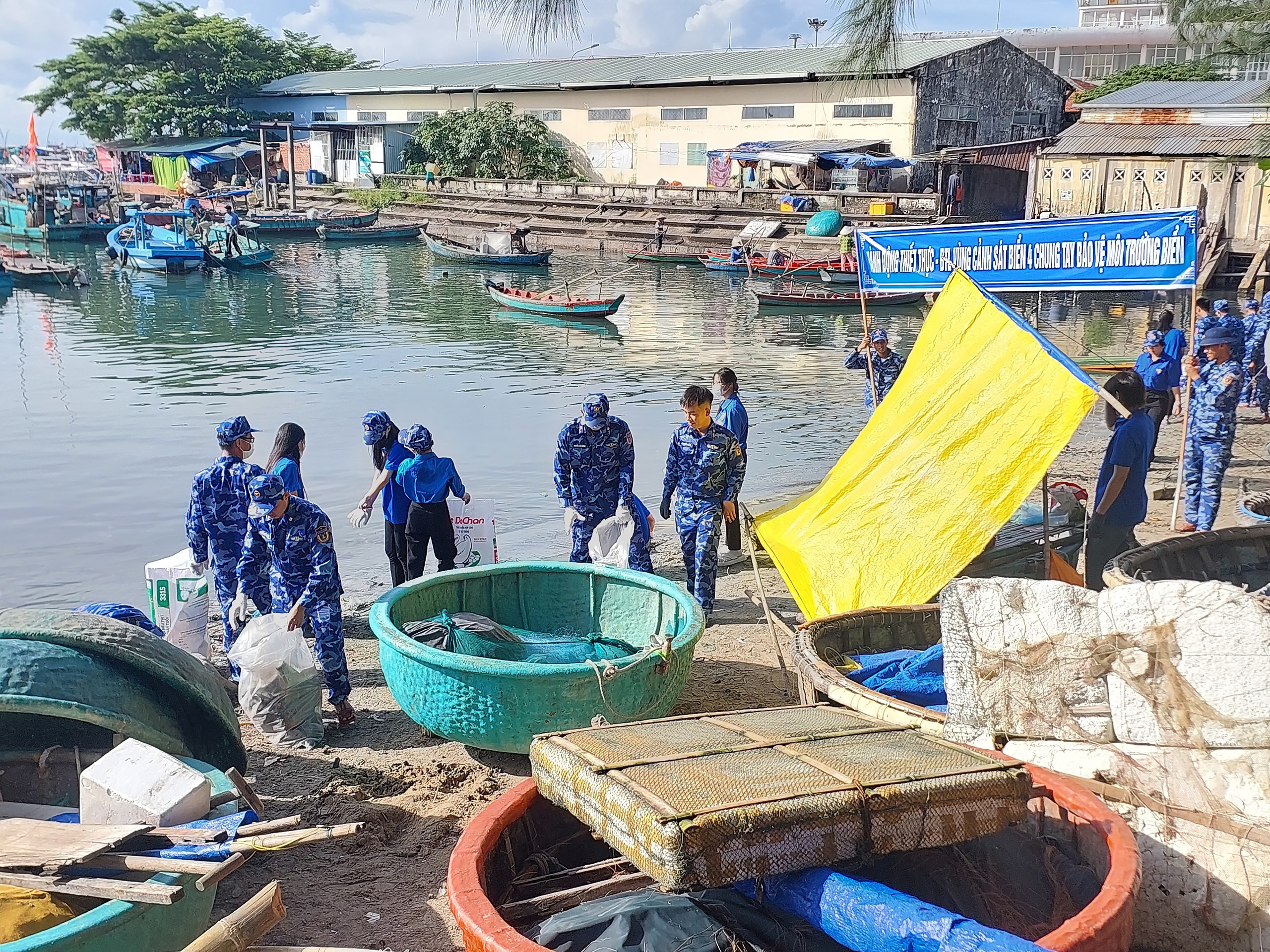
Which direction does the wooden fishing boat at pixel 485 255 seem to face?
to the viewer's left

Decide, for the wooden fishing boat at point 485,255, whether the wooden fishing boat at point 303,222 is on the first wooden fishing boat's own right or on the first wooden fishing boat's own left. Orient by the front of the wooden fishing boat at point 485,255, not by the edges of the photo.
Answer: on the first wooden fishing boat's own right

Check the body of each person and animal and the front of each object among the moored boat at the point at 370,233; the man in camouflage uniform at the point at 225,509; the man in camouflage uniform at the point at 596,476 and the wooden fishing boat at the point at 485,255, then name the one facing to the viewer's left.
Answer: the wooden fishing boat

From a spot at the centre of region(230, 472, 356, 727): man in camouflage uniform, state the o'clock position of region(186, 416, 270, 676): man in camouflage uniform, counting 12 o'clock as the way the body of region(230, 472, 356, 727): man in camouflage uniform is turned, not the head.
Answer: region(186, 416, 270, 676): man in camouflage uniform is roughly at 4 o'clock from region(230, 472, 356, 727): man in camouflage uniform.

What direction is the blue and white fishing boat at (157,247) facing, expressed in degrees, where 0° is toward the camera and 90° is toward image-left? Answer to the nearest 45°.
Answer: approximately 135°

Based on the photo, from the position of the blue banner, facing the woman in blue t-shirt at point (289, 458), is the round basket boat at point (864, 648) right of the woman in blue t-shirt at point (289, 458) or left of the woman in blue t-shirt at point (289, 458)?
left

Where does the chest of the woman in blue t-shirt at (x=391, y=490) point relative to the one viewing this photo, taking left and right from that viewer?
facing to the left of the viewer
